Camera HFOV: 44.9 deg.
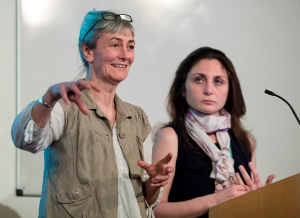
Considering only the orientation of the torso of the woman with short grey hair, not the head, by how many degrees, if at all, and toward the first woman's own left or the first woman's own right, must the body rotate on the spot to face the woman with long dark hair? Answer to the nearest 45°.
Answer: approximately 90° to the first woman's own left

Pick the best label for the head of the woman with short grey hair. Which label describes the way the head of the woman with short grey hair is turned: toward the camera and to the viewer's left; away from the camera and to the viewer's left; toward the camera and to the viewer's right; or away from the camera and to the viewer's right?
toward the camera and to the viewer's right

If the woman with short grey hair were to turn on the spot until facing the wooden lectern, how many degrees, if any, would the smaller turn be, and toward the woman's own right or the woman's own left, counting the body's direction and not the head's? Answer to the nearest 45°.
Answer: approximately 45° to the woman's own left

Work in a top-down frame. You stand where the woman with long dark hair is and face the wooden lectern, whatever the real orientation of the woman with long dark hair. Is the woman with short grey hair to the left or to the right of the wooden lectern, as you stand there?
right

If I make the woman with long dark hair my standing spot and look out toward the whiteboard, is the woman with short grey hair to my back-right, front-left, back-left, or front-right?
back-left

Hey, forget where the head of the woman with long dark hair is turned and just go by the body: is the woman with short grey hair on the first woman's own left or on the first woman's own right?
on the first woman's own right
